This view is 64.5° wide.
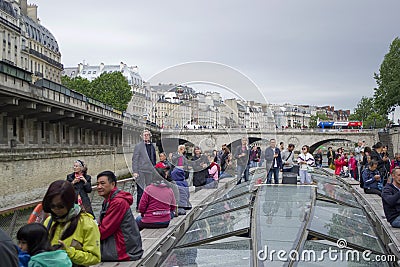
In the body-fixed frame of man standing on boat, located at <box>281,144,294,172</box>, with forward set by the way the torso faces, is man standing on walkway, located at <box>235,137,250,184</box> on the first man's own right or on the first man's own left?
on the first man's own right

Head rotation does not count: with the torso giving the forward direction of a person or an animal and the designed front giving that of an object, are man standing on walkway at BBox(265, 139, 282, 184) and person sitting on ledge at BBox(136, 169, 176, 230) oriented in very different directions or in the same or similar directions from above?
very different directions

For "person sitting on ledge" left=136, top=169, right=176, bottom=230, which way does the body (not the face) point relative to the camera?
away from the camera

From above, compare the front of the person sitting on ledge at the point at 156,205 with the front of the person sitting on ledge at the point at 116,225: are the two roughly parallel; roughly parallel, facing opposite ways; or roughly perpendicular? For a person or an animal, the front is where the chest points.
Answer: roughly perpendicular
